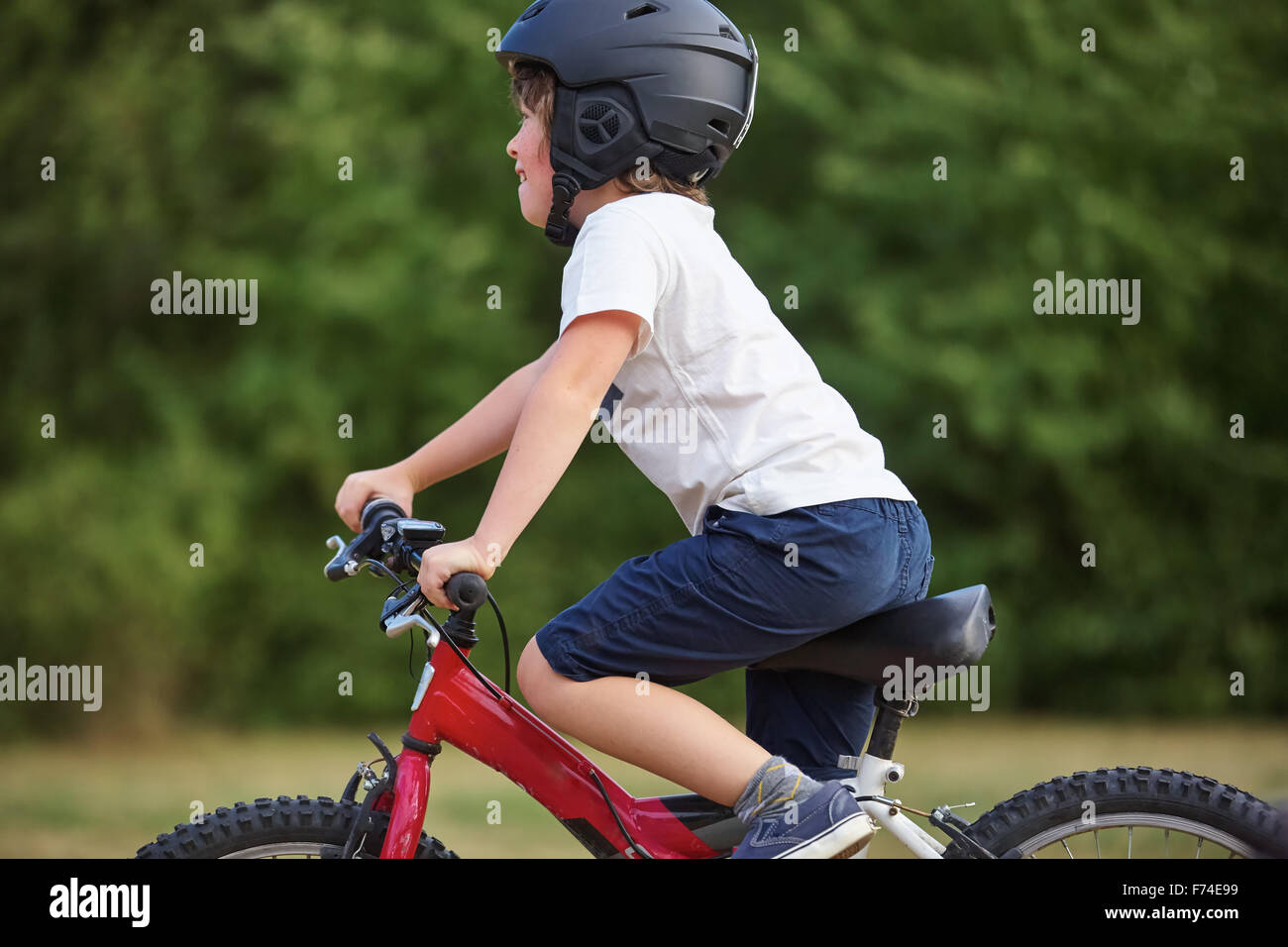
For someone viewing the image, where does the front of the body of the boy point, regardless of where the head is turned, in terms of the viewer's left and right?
facing to the left of the viewer

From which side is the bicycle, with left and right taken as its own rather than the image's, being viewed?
left
